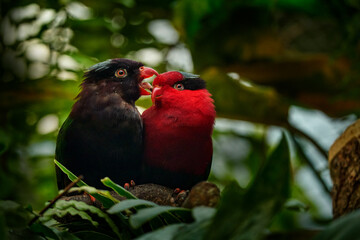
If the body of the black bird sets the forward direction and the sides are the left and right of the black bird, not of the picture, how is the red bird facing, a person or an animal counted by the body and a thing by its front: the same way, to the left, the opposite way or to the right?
to the right

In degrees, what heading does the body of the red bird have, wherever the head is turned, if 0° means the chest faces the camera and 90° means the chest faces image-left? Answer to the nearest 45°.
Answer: approximately 45°
